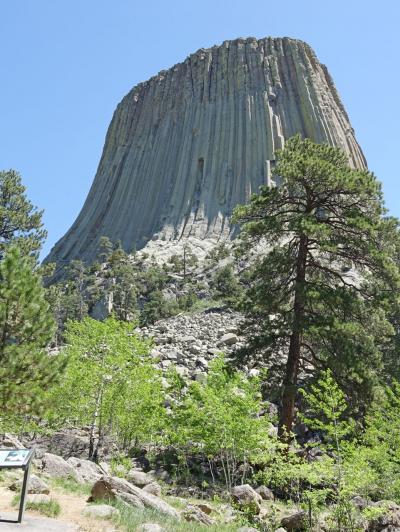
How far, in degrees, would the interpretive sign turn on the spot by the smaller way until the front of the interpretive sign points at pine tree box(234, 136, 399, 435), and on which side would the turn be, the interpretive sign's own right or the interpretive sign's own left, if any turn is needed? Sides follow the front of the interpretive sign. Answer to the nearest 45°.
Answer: approximately 135° to the interpretive sign's own left

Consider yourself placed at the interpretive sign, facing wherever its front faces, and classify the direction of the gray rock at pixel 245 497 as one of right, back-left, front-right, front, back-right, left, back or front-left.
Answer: back-left

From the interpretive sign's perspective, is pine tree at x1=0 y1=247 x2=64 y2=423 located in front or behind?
behind

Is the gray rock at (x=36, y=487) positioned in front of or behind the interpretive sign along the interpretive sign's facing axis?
behind

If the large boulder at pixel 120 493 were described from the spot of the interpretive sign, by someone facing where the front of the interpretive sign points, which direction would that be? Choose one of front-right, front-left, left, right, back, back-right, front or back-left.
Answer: back-left

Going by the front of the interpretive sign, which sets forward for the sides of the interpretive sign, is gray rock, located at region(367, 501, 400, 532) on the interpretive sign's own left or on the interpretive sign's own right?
on the interpretive sign's own left

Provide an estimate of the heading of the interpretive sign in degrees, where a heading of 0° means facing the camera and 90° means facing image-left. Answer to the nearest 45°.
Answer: approximately 0°

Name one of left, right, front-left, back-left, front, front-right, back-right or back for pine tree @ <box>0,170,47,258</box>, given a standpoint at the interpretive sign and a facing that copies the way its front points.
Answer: back
